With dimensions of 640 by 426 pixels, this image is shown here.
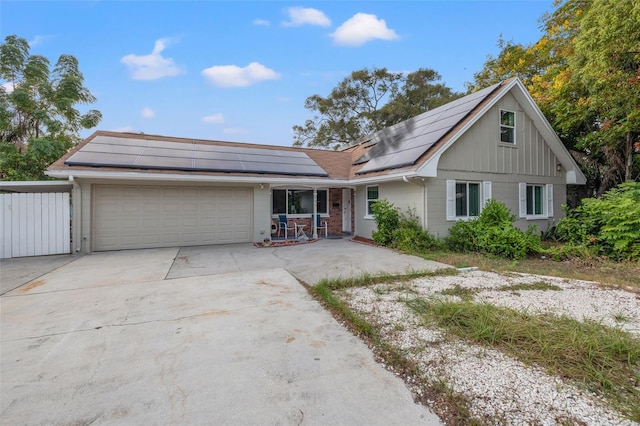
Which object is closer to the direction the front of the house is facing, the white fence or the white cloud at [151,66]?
the white fence

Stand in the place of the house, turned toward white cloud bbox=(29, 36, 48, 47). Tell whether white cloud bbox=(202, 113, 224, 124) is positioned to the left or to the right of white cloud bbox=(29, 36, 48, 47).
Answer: right

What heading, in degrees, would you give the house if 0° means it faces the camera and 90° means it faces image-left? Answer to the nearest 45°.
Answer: approximately 0°

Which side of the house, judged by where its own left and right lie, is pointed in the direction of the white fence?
right

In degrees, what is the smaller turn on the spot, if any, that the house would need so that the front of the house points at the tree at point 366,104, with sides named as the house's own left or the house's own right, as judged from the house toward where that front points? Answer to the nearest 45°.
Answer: approximately 180°

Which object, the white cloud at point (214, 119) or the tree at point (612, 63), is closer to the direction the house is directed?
the tree
